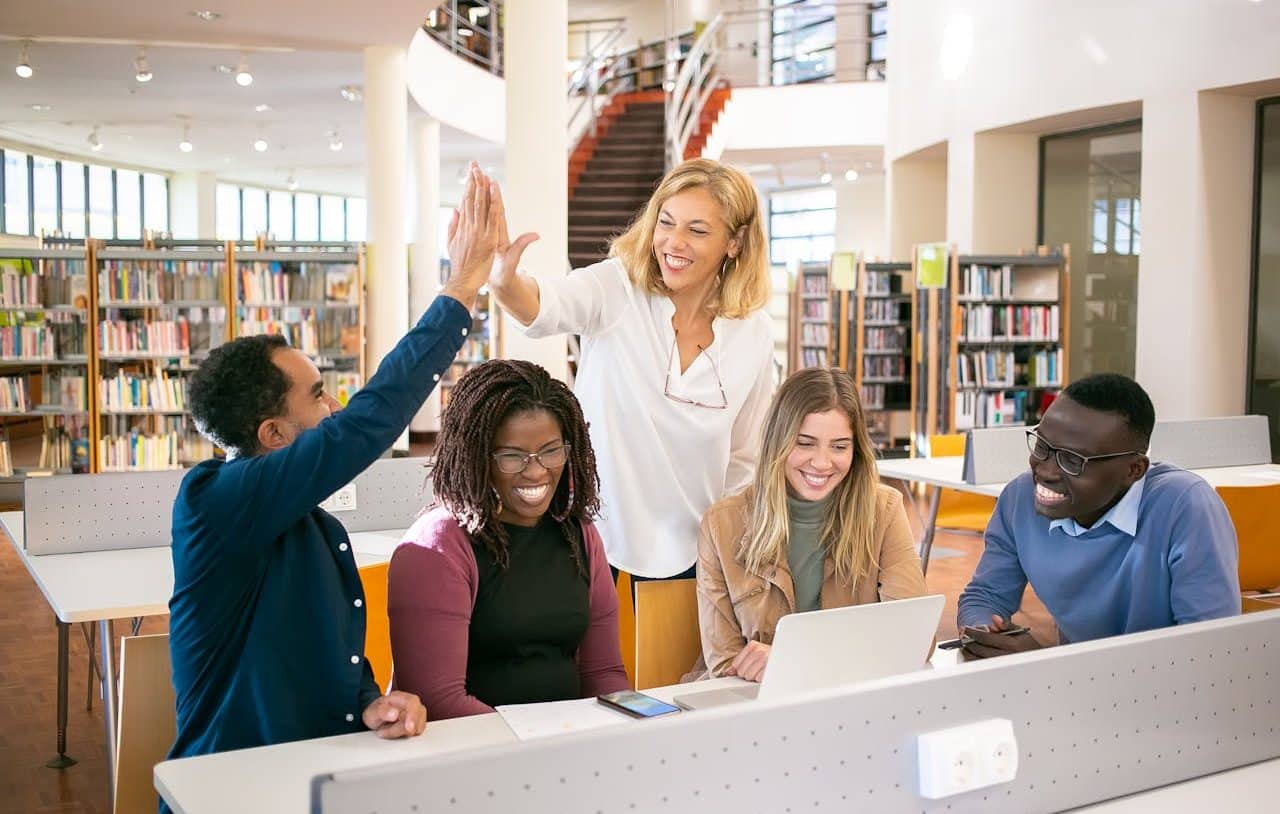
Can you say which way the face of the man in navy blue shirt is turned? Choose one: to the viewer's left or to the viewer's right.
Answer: to the viewer's right

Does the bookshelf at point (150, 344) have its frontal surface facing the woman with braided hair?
yes

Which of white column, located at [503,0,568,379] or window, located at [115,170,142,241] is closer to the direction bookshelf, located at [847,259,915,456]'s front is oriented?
the white column

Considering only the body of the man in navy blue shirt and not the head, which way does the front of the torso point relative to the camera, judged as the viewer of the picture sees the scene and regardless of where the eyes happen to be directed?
to the viewer's right

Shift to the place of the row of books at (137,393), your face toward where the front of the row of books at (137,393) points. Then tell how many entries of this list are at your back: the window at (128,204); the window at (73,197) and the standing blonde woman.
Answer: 2

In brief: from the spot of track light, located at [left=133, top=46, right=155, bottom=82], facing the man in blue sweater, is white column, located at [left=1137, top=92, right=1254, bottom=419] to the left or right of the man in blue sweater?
left

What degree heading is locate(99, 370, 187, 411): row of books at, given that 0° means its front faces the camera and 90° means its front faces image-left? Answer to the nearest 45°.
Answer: approximately 0°

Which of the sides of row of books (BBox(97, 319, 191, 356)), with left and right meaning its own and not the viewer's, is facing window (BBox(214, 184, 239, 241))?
back
